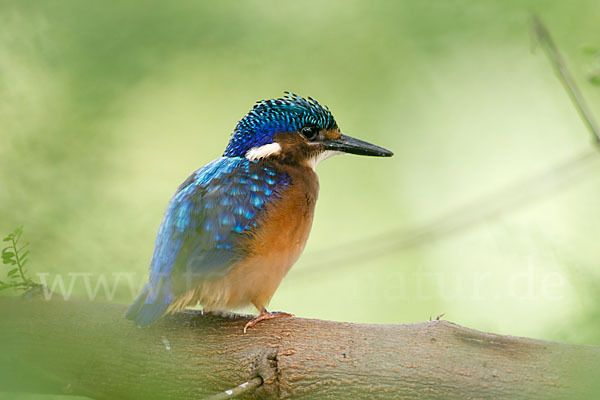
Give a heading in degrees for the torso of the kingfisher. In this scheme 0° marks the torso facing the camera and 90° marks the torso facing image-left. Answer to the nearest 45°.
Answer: approximately 270°
